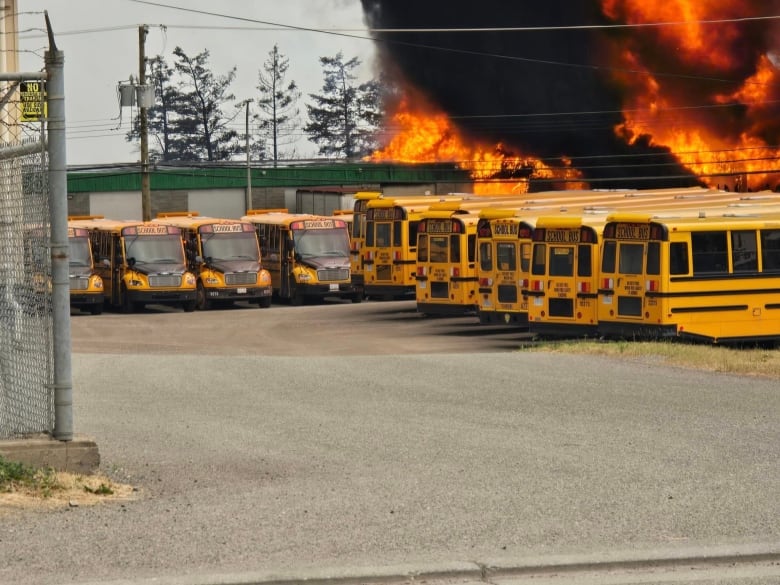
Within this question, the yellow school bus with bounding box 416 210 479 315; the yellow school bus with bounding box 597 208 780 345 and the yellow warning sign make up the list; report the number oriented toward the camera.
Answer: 1

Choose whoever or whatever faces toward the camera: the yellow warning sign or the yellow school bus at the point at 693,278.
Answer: the yellow warning sign

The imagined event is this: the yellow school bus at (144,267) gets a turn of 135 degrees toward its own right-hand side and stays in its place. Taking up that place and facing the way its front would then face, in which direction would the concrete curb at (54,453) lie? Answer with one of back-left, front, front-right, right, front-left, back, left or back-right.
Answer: left

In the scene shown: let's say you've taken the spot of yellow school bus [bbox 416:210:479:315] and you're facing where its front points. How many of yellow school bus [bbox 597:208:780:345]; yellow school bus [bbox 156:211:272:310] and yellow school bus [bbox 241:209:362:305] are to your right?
1

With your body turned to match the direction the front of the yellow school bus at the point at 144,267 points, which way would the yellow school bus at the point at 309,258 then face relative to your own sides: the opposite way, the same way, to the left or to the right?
the same way

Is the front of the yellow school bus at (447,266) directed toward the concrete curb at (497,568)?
no

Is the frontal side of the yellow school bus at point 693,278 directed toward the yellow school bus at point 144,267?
no

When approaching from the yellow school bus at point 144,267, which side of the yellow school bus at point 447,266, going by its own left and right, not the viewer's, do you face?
left

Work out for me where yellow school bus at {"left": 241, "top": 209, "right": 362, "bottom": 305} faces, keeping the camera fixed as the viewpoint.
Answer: facing the viewer and to the right of the viewer

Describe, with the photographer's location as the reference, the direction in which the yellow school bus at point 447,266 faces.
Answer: facing away from the viewer and to the right of the viewer

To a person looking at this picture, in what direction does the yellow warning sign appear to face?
facing the viewer

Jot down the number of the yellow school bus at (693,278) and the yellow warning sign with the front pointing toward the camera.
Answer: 1

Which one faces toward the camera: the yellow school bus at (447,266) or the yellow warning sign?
the yellow warning sign

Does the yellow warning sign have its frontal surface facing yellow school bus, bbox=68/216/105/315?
no

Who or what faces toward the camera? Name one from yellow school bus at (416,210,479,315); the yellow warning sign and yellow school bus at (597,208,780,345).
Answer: the yellow warning sign

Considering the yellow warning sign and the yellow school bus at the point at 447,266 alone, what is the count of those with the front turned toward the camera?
1
